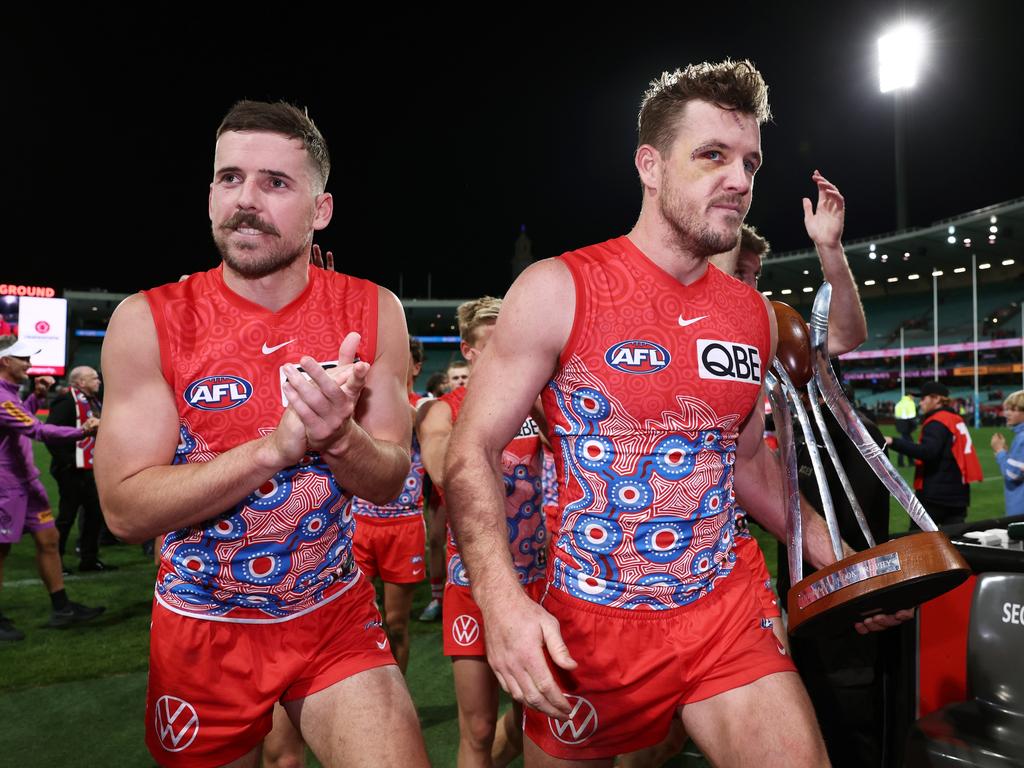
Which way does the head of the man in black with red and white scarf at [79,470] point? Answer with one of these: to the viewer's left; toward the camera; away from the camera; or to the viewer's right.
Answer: to the viewer's right

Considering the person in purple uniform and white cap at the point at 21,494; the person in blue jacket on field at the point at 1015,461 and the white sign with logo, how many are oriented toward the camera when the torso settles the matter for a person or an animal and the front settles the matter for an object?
1

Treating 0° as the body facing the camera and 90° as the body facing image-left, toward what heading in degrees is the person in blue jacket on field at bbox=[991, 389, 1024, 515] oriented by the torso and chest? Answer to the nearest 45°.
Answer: approximately 90°

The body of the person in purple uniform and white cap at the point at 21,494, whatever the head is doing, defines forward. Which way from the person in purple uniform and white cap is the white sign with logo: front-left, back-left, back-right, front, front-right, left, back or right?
left

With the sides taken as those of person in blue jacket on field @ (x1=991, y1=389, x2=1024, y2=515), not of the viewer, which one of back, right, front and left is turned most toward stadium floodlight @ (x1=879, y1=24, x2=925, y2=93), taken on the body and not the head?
right

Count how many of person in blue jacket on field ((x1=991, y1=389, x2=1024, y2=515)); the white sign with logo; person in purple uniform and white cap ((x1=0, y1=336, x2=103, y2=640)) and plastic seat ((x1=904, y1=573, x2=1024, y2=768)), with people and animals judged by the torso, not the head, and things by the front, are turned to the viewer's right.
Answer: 1

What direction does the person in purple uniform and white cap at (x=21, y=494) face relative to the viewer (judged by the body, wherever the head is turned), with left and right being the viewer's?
facing to the right of the viewer

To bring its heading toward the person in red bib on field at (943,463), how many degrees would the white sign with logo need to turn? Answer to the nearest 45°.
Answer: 0° — it already faces them

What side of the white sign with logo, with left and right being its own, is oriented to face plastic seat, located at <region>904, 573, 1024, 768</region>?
front

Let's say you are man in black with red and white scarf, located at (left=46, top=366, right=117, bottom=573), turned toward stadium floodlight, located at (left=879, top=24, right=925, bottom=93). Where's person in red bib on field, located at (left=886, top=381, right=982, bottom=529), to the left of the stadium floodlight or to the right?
right

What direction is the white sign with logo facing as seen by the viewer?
toward the camera

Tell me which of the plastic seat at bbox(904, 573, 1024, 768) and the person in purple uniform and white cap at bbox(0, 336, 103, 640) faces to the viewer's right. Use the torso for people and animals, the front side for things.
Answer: the person in purple uniform and white cap

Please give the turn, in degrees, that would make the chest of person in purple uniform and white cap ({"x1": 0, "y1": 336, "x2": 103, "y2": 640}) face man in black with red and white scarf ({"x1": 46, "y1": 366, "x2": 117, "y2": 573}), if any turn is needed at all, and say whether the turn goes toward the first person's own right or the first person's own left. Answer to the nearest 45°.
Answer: approximately 90° to the first person's own left

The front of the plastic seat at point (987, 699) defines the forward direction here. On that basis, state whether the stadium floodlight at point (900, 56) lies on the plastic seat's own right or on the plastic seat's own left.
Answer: on the plastic seat's own right

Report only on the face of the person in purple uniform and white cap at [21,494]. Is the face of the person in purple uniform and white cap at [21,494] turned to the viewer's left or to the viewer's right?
to the viewer's right

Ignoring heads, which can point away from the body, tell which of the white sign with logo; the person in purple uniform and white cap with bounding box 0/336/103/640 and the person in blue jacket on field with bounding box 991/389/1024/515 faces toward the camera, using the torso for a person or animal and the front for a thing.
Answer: the white sign with logo

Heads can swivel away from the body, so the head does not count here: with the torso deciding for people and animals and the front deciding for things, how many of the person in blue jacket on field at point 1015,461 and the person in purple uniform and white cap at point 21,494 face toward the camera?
0

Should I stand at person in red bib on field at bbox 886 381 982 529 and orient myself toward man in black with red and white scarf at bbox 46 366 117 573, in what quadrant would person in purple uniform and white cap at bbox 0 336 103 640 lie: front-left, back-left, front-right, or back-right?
front-left

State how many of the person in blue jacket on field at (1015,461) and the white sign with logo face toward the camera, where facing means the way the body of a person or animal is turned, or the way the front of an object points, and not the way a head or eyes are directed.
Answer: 1
